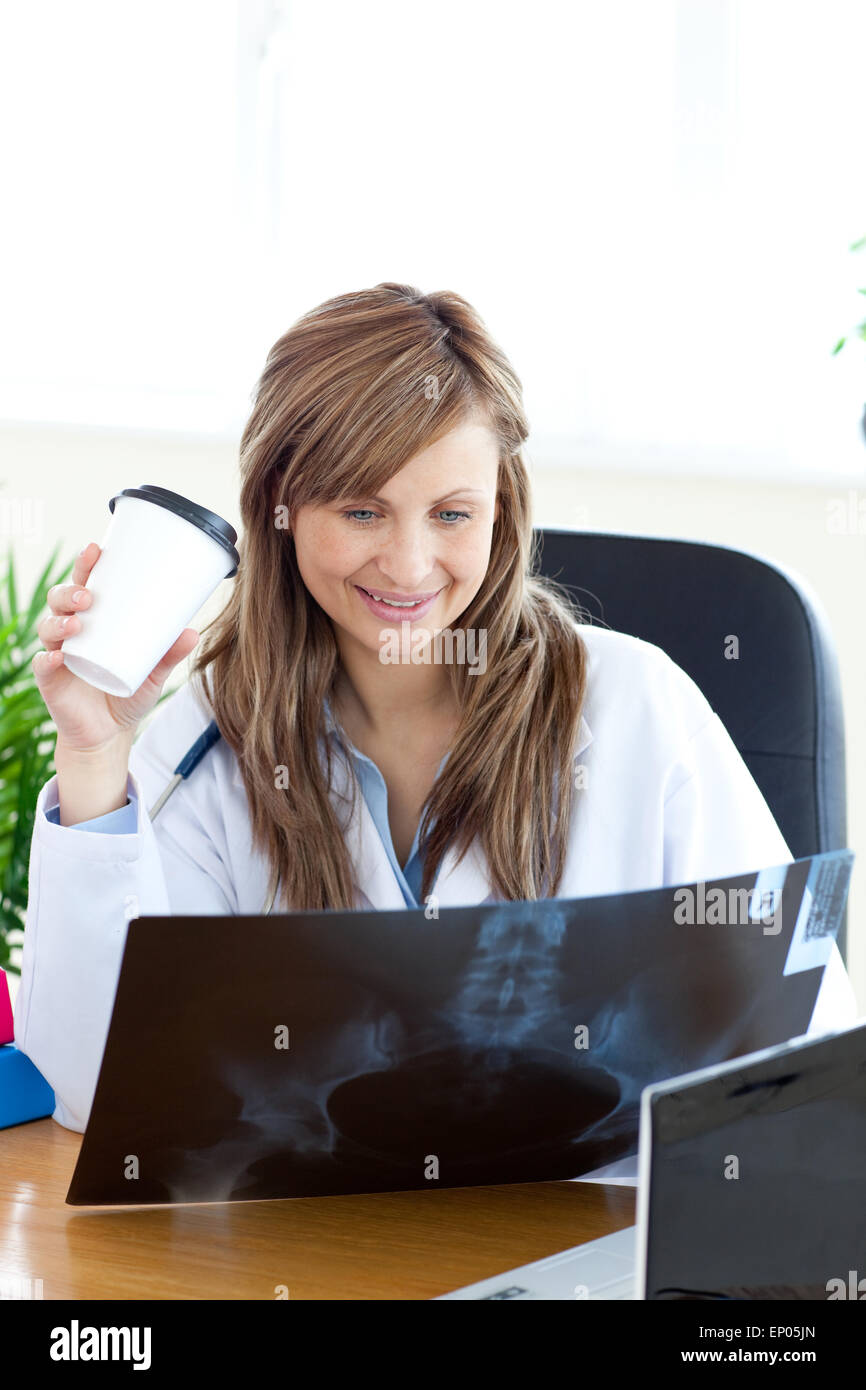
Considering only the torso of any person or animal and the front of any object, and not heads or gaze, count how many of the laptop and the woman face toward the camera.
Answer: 1

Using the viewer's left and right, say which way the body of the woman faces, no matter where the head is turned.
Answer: facing the viewer

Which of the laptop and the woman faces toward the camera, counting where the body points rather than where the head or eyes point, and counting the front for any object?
the woman

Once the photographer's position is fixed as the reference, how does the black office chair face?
facing the viewer and to the left of the viewer

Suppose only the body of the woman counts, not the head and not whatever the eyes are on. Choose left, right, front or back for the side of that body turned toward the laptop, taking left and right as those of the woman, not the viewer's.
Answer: front

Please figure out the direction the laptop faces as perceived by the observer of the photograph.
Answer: facing away from the viewer and to the left of the viewer
